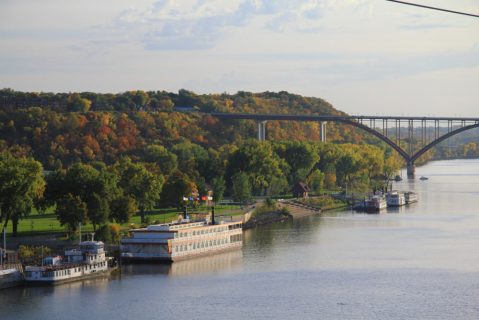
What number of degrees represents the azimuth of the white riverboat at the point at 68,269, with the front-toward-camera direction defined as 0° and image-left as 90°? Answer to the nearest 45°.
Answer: approximately 225°
